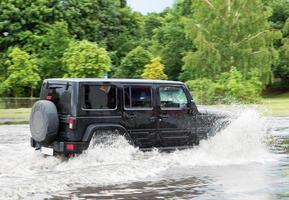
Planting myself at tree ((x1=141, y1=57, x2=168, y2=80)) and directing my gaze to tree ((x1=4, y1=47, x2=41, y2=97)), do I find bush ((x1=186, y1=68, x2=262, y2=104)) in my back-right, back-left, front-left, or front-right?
back-left

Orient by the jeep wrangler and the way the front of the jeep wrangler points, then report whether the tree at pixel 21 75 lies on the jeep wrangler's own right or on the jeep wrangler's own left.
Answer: on the jeep wrangler's own left

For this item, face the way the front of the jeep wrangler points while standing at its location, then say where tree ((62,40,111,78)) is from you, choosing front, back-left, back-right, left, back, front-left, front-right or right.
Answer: front-left

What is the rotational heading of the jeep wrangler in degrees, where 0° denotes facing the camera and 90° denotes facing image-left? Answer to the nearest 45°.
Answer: approximately 225°

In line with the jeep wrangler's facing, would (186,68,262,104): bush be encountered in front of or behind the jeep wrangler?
in front

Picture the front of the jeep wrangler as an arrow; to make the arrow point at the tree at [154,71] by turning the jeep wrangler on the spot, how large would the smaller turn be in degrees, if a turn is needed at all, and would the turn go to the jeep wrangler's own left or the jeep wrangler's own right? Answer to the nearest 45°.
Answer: approximately 45° to the jeep wrangler's own left
